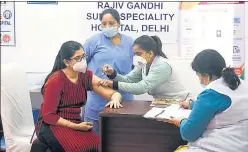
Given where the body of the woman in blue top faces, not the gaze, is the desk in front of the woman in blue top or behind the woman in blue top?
in front

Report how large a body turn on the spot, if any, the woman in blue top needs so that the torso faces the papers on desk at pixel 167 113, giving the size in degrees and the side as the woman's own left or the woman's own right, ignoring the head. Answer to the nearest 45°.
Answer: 0° — they already face it

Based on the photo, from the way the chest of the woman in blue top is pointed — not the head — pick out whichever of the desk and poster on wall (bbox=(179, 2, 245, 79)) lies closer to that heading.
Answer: the desk

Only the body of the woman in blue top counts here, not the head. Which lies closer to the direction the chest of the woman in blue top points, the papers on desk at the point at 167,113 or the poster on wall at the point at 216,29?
the papers on desk

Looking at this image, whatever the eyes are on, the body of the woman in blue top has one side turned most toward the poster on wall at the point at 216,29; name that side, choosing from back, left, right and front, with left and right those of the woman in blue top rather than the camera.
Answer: left

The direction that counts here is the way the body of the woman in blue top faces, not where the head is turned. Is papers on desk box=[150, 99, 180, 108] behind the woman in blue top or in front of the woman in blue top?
in front
